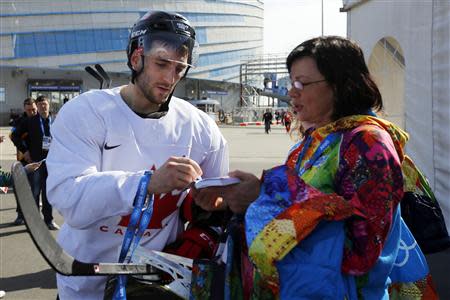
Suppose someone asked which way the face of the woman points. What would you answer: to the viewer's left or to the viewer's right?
to the viewer's left

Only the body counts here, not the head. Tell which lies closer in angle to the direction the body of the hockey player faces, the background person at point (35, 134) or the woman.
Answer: the woman

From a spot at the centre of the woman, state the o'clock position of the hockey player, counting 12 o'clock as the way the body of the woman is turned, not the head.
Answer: The hockey player is roughly at 1 o'clock from the woman.

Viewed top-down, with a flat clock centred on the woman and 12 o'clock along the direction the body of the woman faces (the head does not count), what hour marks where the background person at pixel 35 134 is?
The background person is roughly at 2 o'clock from the woman.

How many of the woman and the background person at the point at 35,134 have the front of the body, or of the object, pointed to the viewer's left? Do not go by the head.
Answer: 1

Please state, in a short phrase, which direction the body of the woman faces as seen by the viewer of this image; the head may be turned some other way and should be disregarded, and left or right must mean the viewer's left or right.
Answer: facing to the left of the viewer

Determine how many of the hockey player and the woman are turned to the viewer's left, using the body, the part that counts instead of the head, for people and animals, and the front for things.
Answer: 1
